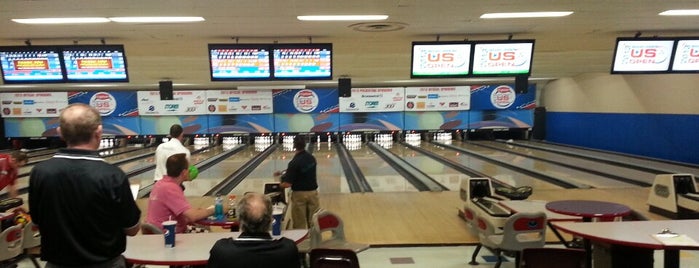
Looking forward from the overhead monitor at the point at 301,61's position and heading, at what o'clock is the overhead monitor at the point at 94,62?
the overhead monitor at the point at 94,62 is roughly at 3 o'clock from the overhead monitor at the point at 301,61.

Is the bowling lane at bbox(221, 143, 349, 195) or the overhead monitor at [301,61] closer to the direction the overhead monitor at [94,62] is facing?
the overhead monitor

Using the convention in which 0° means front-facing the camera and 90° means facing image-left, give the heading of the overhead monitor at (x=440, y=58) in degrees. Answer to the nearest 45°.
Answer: approximately 0°

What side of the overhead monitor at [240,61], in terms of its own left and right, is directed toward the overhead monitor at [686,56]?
left

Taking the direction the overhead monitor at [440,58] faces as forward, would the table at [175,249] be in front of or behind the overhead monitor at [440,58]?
in front

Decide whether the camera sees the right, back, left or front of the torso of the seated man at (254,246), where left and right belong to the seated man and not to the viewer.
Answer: back

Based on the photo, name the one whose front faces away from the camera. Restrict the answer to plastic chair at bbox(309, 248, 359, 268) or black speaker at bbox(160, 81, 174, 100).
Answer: the plastic chair

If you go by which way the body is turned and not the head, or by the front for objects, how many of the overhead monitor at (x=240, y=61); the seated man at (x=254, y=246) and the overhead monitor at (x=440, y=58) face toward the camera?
2

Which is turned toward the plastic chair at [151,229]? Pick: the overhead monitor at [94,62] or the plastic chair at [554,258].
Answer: the overhead monitor

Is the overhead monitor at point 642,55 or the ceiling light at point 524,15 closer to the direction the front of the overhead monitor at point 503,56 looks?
the ceiling light

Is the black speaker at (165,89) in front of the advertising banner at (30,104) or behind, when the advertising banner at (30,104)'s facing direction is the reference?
in front

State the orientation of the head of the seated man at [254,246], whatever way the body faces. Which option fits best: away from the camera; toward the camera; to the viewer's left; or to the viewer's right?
away from the camera

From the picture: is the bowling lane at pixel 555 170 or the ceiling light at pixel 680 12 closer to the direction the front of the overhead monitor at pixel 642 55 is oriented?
the ceiling light

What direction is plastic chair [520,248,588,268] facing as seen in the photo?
away from the camera

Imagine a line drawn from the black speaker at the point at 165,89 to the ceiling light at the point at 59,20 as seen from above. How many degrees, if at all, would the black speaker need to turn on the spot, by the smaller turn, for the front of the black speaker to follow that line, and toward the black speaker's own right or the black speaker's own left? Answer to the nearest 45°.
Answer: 0° — it already faces it

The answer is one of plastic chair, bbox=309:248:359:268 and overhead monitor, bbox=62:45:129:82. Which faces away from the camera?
the plastic chair
